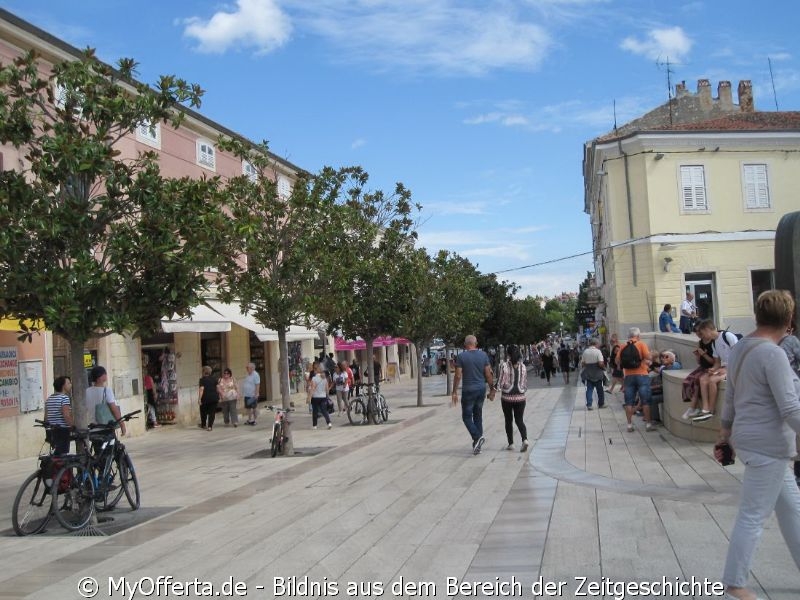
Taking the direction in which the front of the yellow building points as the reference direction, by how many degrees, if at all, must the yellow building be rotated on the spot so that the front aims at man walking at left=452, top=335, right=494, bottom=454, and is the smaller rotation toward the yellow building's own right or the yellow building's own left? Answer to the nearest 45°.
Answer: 0° — it already faces them

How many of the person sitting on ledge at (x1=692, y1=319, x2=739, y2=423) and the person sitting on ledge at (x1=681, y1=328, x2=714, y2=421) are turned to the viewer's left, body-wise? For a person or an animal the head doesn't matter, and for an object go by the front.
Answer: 2

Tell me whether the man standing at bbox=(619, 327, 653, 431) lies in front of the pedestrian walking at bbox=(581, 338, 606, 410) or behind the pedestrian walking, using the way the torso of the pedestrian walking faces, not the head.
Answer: behind

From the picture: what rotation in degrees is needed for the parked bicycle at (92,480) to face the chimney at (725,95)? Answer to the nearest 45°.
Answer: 0° — it already faces it

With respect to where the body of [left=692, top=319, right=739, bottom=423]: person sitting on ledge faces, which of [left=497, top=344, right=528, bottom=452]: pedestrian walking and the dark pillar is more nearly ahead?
the pedestrian walking

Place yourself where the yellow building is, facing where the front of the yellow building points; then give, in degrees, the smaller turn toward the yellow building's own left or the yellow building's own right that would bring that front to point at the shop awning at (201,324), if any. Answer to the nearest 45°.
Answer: approximately 45° to the yellow building's own right

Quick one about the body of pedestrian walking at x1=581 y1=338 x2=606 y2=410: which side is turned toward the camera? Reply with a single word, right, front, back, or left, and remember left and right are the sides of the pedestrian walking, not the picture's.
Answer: back

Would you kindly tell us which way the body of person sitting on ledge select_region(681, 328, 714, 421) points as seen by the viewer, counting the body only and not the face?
to the viewer's left

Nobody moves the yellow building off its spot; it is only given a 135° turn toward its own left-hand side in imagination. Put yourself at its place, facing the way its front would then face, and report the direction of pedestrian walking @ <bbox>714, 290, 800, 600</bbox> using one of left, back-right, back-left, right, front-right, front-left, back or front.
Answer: back-right

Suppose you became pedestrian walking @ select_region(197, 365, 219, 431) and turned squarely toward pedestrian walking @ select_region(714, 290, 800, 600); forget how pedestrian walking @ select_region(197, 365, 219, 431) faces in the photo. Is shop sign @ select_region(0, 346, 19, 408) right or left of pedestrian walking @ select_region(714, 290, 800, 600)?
right

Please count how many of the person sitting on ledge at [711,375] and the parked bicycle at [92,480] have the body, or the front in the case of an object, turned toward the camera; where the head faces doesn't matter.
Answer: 0

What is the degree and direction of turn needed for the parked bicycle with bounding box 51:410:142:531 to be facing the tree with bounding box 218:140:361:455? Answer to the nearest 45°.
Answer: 0° — it already faces it

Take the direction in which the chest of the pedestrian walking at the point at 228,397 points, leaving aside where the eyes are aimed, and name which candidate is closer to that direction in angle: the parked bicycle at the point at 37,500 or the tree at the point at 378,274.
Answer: the parked bicycle

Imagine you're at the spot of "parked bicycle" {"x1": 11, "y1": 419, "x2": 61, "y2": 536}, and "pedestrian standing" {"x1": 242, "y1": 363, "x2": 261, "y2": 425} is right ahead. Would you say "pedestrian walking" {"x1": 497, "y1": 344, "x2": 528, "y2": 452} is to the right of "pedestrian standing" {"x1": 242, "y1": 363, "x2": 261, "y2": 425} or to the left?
right
